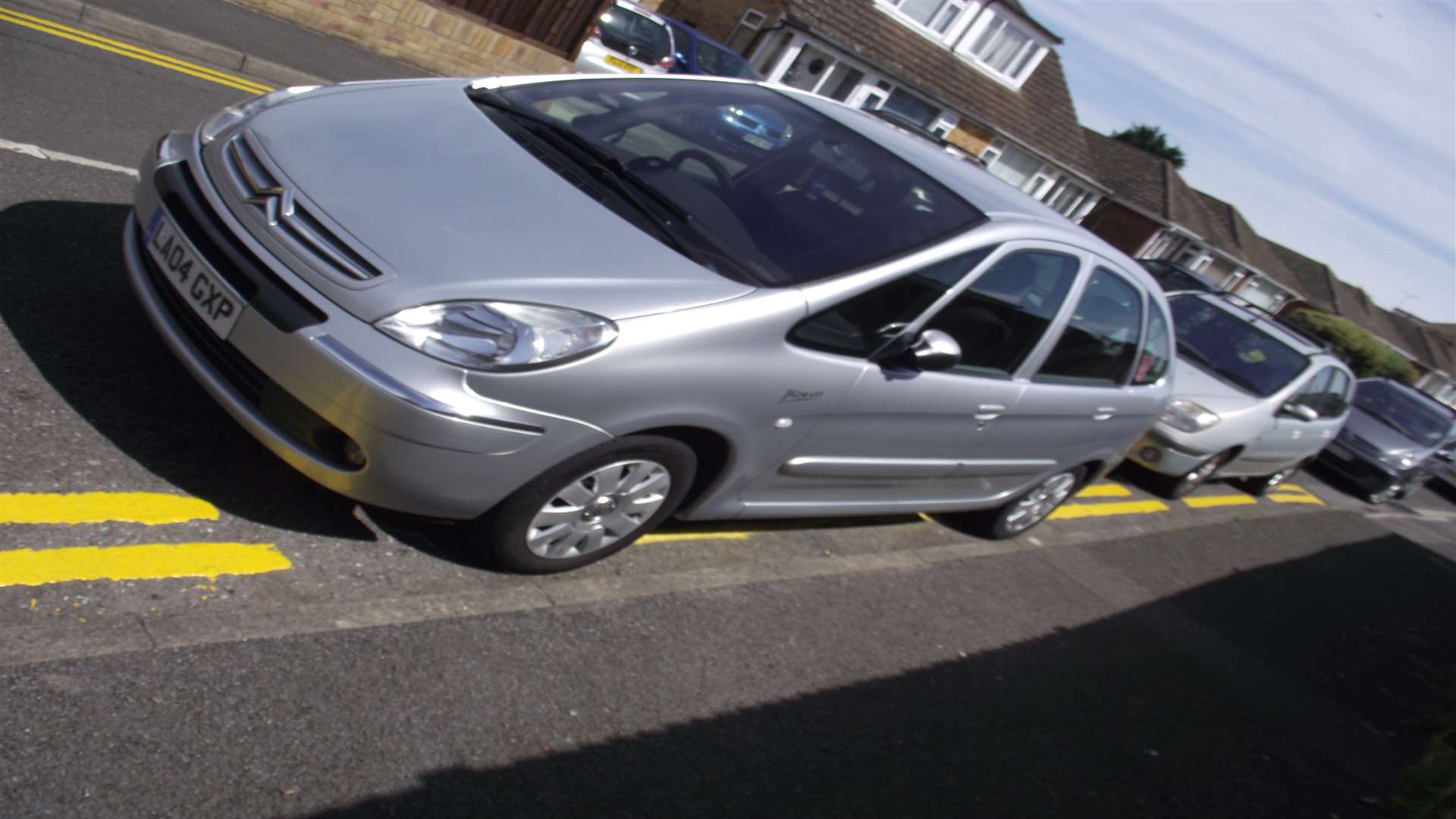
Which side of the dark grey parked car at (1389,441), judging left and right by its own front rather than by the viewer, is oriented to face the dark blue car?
front

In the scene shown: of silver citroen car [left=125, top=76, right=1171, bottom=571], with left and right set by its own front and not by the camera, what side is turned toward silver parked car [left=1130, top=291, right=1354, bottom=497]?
back

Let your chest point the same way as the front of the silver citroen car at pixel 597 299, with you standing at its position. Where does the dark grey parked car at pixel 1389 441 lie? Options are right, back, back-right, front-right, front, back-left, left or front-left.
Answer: back

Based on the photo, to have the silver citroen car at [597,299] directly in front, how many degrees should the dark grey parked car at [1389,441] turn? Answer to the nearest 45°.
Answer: approximately 45° to its left

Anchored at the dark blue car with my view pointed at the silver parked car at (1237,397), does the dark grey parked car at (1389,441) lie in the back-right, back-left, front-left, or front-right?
front-left

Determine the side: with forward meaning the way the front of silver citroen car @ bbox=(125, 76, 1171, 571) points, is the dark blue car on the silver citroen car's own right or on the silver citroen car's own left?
on the silver citroen car's own right

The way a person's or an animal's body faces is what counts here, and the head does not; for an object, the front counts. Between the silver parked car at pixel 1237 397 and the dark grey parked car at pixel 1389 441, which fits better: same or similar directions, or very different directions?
same or similar directions

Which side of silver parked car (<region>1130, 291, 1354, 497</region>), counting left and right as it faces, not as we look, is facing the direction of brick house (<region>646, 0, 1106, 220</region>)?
right

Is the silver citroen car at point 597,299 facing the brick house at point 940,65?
no

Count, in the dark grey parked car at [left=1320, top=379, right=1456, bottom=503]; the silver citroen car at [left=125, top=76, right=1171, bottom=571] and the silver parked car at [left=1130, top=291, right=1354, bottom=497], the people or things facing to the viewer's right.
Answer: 0

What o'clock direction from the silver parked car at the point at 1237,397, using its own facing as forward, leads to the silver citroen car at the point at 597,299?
The silver citroen car is roughly at 11 o'clock from the silver parked car.

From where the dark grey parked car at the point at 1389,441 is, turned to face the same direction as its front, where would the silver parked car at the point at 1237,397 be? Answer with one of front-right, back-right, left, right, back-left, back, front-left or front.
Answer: front-left

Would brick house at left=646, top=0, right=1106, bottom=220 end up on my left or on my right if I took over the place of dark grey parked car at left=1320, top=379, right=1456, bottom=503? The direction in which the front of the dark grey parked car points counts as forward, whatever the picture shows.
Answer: on my right

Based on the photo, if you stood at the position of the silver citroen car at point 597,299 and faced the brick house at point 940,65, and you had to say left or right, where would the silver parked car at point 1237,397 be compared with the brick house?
right

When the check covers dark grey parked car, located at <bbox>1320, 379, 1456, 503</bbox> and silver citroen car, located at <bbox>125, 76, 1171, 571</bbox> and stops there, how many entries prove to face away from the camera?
0

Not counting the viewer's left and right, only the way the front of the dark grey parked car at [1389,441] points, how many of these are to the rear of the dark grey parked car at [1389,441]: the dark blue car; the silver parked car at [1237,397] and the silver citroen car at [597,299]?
0

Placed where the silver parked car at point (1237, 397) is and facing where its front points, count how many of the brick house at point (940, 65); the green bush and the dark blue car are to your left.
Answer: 0

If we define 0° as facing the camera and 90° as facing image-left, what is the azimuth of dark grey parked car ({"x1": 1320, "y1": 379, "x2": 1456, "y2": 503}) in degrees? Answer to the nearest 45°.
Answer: approximately 45°

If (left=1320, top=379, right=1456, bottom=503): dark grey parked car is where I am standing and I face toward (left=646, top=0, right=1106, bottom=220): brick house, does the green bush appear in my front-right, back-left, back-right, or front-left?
front-right

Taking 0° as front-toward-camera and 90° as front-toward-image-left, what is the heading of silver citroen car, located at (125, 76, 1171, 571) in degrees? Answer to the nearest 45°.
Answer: approximately 45°
